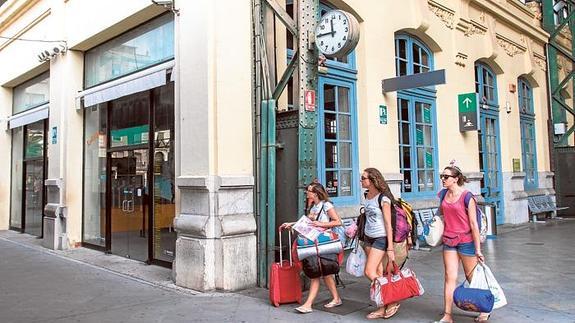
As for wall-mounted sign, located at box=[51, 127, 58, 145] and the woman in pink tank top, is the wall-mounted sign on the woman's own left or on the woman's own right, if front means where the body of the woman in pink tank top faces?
on the woman's own right

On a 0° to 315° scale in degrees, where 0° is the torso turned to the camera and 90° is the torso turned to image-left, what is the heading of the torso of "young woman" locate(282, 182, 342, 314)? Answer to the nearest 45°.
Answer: approximately 90°

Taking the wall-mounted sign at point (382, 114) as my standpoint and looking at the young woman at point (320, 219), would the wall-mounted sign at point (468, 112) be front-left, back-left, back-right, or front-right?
back-left

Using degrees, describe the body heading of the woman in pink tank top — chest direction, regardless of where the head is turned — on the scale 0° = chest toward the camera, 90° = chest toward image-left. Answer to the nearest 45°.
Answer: approximately 45°

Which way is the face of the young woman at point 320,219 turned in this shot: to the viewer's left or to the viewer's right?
to the viewer's left

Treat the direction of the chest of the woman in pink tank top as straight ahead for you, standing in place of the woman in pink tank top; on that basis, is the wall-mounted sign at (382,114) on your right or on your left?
on your right

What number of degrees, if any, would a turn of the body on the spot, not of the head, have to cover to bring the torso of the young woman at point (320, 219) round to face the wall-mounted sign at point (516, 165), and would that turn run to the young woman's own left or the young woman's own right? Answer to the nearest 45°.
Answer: approximately 135° to the young woman's own right
